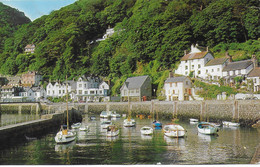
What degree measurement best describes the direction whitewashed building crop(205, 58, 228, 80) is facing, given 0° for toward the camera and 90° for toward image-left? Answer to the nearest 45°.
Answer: approximately 45°

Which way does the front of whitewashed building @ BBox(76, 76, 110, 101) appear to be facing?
toward the camera

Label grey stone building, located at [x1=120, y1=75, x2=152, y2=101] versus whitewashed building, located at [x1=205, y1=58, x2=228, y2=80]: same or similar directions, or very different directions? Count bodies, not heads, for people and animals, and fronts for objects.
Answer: same or similar directions

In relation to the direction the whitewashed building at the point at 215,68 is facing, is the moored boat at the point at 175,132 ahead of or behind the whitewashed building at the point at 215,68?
ahead

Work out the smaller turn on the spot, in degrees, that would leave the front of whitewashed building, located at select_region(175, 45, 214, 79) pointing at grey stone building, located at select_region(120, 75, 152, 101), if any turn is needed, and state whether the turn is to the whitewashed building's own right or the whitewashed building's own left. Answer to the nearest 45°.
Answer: approximately 45° to the whitewashed building's own right

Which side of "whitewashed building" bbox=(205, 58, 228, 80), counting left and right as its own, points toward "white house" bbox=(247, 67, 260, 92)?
left

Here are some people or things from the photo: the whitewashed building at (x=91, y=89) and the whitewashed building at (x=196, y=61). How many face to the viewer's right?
0

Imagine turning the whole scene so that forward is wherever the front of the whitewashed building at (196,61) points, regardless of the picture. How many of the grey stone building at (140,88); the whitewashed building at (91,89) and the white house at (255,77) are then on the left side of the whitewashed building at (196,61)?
1

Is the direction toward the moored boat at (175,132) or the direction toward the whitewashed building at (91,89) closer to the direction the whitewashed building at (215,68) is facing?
the moored boat

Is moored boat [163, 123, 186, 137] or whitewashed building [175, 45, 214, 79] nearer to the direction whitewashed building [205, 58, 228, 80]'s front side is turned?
the moored boat

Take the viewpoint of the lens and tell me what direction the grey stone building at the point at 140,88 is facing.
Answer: facing the viewer and to the left of the viewer

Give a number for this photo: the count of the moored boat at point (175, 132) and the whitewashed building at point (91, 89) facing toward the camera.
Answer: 1
